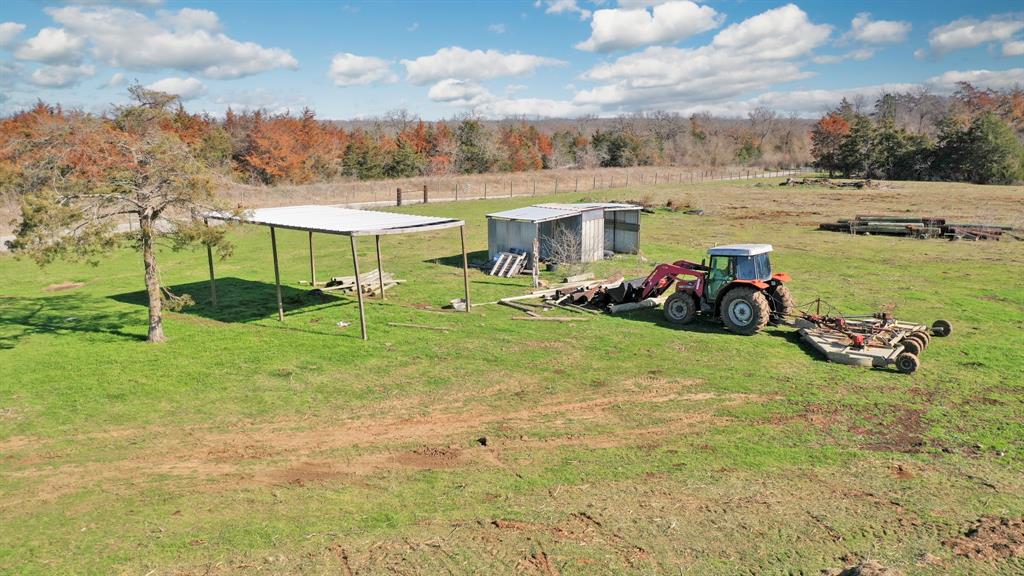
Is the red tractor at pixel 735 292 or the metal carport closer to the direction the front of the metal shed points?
the red tractor

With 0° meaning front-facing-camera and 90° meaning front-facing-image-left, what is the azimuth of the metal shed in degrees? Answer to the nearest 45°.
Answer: approximately 315°

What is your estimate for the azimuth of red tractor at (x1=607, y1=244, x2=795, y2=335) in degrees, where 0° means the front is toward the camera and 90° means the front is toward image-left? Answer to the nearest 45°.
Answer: approximately 135°

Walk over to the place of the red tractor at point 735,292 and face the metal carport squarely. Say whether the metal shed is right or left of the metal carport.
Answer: right

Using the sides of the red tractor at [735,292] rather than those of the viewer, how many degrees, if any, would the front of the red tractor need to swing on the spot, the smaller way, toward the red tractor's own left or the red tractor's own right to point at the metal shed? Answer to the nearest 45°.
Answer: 0° — it already faces it

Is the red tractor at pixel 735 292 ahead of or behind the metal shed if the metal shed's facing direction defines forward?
ahead

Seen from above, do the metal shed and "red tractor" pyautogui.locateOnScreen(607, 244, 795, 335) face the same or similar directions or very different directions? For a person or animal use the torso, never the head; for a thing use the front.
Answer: very different directions

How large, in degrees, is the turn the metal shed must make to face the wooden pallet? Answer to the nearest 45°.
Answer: approximately 90° to its right
